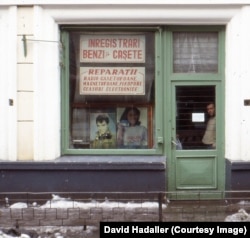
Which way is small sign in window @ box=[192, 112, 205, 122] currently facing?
toward the camera

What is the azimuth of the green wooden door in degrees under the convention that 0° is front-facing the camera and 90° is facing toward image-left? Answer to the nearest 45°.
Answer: approximately 0°

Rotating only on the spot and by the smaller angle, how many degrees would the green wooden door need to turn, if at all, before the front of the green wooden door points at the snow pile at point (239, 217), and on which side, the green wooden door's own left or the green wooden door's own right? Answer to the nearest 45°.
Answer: approximately 45° to the green wooden door's own left

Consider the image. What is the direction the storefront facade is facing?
toward the camera

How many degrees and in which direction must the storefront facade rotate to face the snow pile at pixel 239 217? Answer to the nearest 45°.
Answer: approximately 45° to its left
